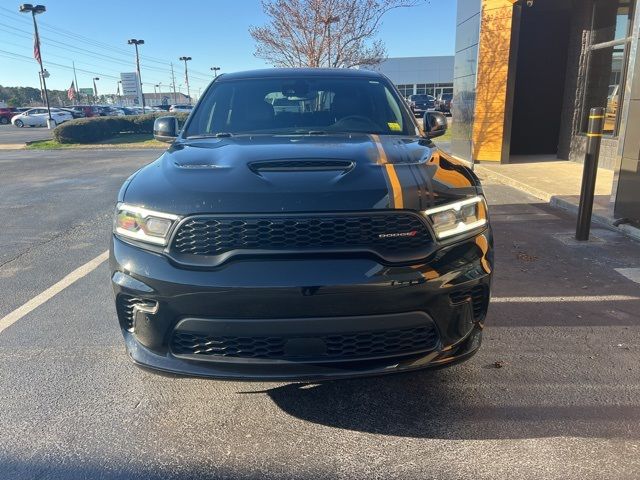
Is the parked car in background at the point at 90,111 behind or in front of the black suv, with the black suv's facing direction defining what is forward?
behind

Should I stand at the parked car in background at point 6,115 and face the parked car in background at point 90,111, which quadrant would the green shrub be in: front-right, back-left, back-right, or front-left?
front-right

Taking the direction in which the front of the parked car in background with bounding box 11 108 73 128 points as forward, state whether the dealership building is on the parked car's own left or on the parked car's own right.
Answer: on the parked car's own left

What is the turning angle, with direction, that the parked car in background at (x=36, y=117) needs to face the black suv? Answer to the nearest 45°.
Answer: approximately 90° to its left

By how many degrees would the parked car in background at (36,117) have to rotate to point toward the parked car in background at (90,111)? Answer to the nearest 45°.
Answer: approximately 135° to its right

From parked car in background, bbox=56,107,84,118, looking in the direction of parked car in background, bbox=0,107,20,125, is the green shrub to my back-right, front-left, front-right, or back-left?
back-left

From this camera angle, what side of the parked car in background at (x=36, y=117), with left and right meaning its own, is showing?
left

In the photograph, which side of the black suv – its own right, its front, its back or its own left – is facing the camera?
front

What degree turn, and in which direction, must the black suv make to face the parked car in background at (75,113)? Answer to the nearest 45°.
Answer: approximately 135° to its right

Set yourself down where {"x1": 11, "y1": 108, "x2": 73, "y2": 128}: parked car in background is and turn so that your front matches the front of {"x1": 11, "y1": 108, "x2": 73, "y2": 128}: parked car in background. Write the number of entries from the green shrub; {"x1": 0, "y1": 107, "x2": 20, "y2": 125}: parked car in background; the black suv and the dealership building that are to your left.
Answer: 3

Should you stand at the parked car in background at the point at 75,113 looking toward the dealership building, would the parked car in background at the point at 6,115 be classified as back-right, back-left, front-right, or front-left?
back-right

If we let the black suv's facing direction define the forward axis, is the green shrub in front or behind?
behind

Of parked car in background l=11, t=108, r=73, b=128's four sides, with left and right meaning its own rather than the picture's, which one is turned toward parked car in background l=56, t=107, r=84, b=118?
right
